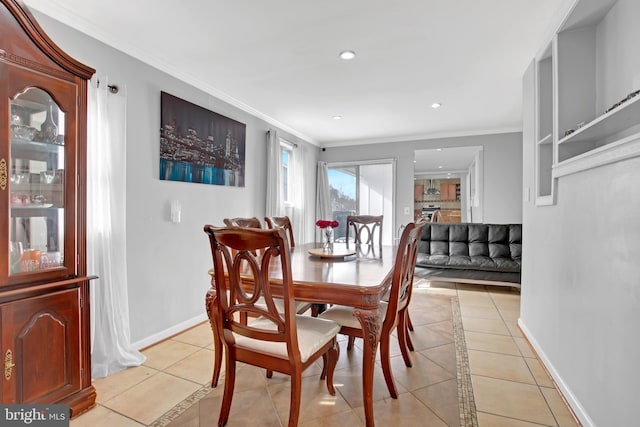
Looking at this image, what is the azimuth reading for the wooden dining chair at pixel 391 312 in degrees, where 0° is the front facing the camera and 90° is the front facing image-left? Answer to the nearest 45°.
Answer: approximately 90°

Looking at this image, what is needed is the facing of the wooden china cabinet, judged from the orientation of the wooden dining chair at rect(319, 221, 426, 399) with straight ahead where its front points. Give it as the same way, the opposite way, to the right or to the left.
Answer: the opposite way

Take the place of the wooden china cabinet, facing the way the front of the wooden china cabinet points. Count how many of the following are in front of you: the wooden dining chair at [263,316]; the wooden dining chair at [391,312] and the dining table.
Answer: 3

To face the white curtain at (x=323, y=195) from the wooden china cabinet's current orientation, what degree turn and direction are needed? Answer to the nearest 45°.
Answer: approximately 90° to its left

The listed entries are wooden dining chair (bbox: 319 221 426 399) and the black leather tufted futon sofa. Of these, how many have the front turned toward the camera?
1

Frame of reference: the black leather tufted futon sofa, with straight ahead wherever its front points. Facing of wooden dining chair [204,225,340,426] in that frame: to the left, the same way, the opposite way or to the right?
the opposite way

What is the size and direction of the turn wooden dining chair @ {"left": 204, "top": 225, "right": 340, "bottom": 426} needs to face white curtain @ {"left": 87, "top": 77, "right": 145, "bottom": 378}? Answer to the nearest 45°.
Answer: approximately 90° to its left

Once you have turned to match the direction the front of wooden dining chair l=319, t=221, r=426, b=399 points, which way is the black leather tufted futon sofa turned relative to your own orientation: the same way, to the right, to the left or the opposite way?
to the left

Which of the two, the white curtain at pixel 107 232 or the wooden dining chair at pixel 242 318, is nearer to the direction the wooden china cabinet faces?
the wooden dining chair

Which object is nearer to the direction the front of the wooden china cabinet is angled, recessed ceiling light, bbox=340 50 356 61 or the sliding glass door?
the recessed ceiling light

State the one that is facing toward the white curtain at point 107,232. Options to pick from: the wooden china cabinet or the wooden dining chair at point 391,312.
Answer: the wooden dining chair
